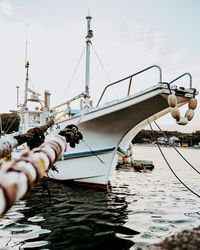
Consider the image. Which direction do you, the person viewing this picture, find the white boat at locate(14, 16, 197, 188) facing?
facing the viewer and to the right of the viewer
